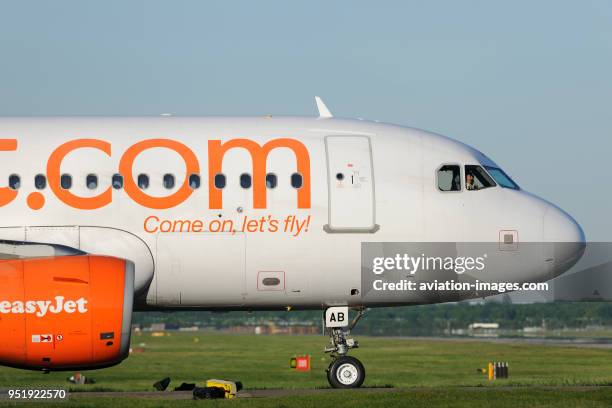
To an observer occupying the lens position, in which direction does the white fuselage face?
facing to the right of the viewer
